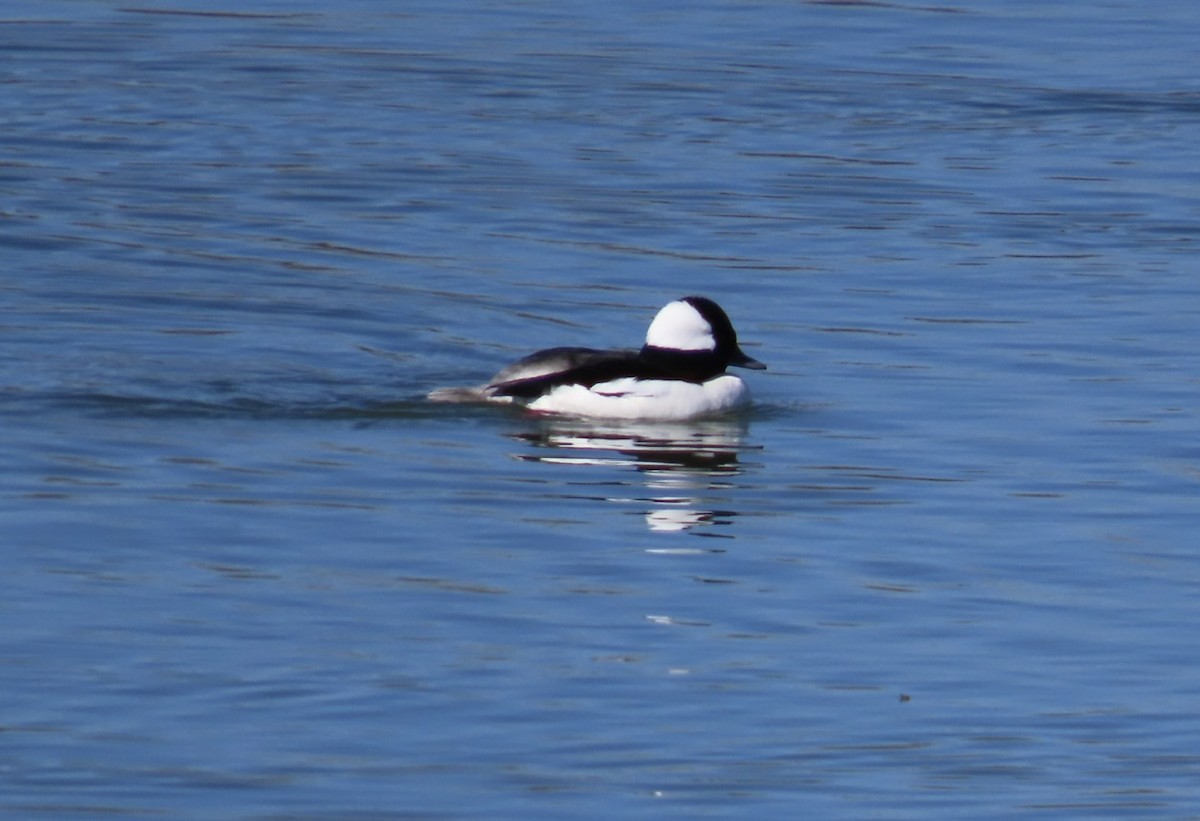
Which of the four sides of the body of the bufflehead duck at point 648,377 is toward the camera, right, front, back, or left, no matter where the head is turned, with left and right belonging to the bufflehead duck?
right
